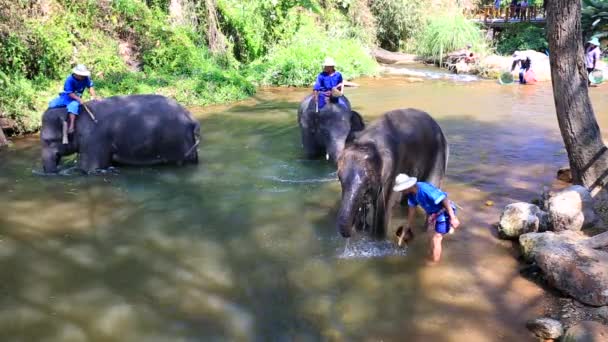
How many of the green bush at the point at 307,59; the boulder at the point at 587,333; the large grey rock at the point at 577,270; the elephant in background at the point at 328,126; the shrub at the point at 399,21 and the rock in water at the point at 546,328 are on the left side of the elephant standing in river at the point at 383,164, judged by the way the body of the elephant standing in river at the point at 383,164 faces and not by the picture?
3

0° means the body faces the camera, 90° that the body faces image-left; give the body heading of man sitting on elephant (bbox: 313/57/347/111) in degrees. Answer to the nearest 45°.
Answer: approximately 0°

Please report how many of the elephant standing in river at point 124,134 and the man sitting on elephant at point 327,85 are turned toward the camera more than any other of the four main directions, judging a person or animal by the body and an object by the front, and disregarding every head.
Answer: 1

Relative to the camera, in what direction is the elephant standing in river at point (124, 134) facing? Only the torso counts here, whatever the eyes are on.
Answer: to the viewer's left

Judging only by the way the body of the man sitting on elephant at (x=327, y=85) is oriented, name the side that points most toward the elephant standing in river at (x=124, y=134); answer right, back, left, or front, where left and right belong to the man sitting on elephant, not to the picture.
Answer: right

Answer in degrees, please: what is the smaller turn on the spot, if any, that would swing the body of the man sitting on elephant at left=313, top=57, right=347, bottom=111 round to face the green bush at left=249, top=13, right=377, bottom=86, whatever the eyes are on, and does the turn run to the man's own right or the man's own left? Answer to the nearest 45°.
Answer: approximately 180°

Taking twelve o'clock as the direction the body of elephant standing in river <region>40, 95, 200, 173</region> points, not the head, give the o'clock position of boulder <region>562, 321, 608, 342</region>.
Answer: The boulder is roughly at 8 o'clock from the elephant standing in river.

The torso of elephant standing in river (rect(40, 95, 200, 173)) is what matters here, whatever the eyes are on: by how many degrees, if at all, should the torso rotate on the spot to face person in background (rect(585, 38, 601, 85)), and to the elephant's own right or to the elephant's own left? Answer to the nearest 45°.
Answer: approximately 180°

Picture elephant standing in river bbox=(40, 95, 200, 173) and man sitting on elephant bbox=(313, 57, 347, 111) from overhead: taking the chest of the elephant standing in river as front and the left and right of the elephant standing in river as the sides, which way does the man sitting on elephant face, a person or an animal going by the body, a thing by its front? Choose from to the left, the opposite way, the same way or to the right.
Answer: to the left

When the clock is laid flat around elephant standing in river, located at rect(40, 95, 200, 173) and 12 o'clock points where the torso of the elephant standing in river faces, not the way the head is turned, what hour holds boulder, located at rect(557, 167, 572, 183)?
The boulder is roughly at 7 o'clock from the elephant standing in river.

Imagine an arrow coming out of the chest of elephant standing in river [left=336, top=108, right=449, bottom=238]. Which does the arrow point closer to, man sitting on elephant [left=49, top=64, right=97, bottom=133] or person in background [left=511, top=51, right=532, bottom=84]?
the man sitting on elephant

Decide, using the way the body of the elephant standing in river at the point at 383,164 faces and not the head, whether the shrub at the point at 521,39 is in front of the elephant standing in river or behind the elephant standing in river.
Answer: behind

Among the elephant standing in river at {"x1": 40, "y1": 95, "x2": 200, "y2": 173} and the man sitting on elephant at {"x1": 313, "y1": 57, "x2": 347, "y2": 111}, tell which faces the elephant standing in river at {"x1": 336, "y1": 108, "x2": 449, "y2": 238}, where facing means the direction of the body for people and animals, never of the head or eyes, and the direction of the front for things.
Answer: the man sitting on elephant

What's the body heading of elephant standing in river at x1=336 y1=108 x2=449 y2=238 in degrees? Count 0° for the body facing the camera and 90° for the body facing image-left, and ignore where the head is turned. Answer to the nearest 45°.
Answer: approximately 45°
